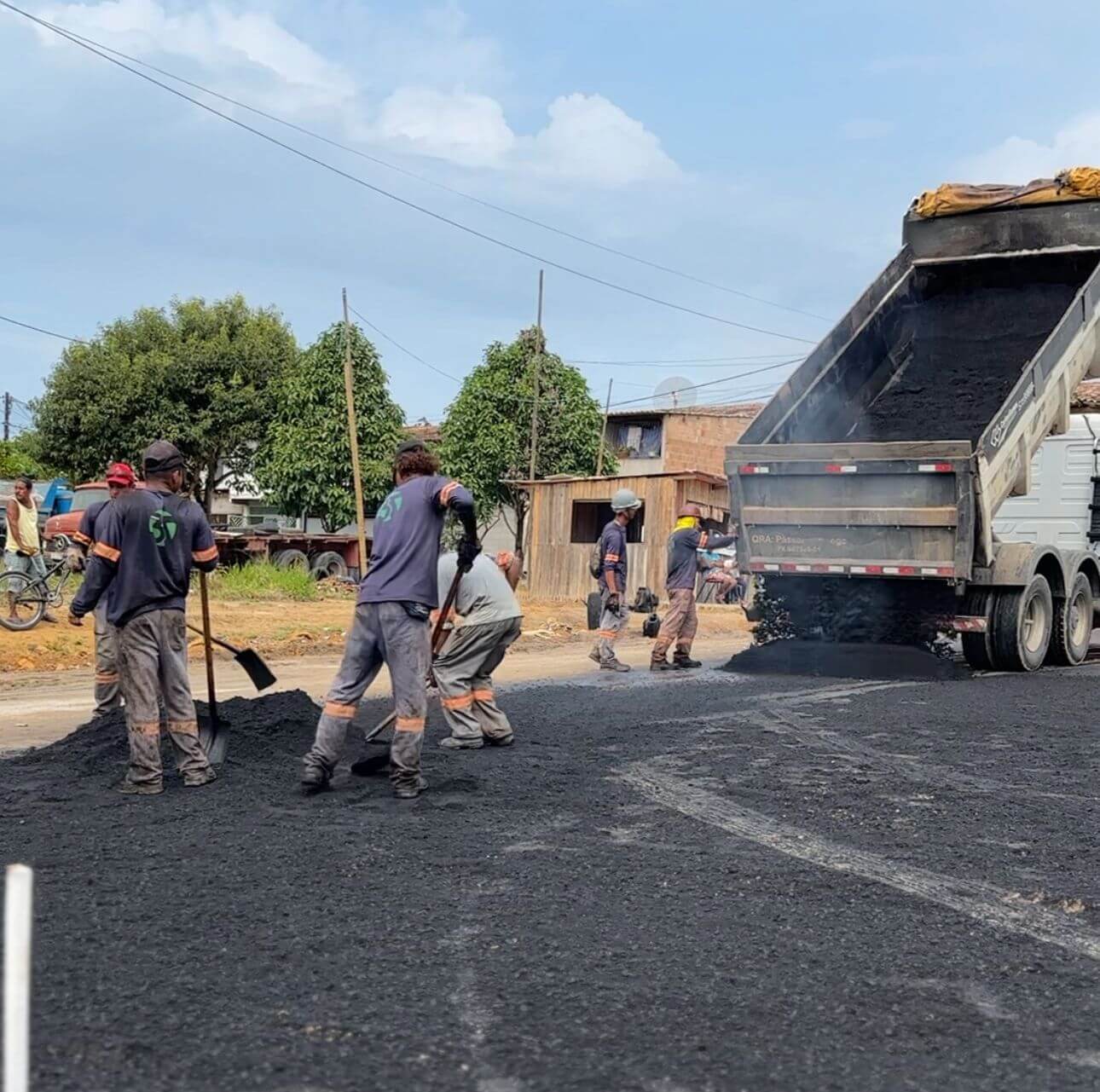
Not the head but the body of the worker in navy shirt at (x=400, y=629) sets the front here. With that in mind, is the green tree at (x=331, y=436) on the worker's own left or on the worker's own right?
on the worker's own left

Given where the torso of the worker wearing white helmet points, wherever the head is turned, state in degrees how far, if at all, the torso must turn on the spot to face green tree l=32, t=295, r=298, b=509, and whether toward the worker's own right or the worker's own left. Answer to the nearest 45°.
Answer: approximately 135° to the worker's own left

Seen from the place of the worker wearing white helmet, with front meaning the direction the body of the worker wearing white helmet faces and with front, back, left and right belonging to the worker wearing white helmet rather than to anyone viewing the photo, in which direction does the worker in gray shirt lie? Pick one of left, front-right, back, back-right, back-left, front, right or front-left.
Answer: right

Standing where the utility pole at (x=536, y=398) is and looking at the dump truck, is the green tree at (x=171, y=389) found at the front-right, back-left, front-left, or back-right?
back-right

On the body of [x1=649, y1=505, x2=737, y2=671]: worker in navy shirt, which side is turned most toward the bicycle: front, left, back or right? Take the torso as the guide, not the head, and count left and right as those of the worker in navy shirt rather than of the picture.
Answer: back

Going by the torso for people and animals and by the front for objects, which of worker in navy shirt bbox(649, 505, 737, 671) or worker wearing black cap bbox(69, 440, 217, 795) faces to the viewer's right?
the worker in navy shirt

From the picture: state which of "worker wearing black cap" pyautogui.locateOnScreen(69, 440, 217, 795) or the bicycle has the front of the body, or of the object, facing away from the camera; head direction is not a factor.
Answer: the worker wearing black cap

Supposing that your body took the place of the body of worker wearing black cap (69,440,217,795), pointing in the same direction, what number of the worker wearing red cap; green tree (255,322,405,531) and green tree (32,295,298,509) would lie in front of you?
3

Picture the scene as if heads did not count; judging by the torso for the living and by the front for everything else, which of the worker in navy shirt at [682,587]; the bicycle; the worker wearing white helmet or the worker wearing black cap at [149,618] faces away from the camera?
the worker wearing black cap

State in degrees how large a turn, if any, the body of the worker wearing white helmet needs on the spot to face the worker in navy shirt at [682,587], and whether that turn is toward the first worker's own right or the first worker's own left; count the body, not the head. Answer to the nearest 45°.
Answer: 0° — they already face them

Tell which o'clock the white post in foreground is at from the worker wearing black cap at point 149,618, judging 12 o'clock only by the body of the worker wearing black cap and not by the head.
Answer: The white post in foreground is roughly at 6 o'clock from the worker wearing black cap.

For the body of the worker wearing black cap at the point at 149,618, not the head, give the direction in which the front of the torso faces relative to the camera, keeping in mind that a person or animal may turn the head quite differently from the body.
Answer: away from the camera

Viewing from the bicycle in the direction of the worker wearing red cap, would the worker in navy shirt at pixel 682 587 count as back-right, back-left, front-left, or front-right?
front-left
